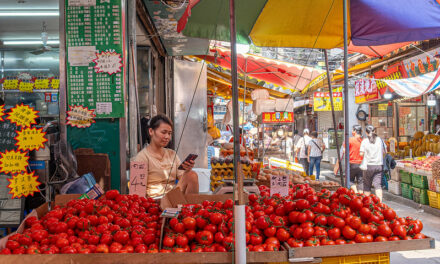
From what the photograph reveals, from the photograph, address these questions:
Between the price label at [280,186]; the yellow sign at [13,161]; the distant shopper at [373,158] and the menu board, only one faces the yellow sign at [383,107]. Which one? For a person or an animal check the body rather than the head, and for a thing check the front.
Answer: the distant shopper

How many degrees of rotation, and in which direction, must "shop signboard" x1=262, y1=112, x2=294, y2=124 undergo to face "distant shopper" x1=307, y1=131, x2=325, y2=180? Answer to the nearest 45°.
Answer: approximately 45° to its left

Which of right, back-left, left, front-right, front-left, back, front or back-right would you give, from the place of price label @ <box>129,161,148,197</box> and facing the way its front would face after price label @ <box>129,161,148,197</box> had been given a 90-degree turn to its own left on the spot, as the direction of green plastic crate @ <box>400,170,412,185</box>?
front-left

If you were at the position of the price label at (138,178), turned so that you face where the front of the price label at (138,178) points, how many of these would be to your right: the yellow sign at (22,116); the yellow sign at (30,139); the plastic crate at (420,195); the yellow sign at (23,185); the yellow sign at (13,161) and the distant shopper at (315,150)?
4

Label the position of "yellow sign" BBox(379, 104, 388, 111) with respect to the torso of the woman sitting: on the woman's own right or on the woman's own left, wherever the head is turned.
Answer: on the woman's own left

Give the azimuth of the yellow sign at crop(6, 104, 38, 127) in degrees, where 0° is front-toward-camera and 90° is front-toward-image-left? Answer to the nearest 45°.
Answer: approximately 0°

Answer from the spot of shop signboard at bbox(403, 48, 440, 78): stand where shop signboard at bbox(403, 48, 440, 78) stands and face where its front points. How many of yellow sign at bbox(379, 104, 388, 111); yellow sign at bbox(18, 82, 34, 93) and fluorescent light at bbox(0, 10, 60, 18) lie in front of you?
2

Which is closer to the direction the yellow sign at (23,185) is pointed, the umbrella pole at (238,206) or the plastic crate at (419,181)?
the umbrella pole

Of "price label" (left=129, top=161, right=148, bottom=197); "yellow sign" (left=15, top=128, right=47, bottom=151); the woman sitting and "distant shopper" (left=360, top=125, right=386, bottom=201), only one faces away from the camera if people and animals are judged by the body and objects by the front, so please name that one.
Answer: the distant shopper

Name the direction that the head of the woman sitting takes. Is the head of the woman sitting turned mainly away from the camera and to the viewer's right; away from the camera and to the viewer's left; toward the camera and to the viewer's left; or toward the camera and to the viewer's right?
toward the camera and to the viewer's right
